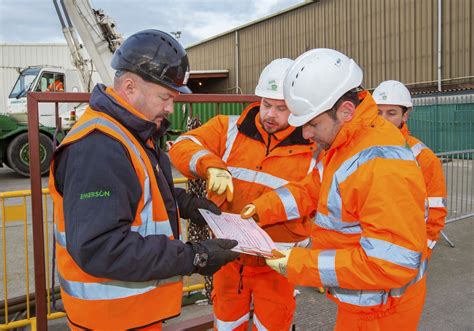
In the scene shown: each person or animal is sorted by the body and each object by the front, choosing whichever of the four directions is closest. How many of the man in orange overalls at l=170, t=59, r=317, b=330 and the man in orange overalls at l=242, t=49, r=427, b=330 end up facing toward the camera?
1

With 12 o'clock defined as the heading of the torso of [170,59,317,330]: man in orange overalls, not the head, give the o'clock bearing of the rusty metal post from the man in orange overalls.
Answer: The rusty metal post is roughly at 3 o'clock from the man in orange overalls.

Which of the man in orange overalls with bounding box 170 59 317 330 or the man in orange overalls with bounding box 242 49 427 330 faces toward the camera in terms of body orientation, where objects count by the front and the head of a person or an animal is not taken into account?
the man in orange overalls with bounding box 170 59 317 330

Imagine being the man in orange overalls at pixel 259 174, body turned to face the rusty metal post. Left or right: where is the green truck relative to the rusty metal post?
right

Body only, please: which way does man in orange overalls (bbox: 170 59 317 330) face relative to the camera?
toward the camera

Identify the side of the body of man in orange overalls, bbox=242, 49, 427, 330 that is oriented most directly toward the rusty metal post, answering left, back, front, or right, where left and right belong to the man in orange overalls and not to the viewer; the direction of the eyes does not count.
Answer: front

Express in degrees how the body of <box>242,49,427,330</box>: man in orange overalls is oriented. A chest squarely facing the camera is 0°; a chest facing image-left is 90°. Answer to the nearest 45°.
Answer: approximately 90°

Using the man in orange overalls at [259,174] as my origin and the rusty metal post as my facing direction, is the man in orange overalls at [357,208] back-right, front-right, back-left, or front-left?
back-left

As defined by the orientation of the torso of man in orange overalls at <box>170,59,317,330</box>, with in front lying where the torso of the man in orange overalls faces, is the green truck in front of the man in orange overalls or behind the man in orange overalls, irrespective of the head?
behind

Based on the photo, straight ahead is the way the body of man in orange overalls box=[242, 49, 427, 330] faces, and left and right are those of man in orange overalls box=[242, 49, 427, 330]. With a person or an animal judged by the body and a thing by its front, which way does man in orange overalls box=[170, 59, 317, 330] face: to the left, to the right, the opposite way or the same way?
to the left

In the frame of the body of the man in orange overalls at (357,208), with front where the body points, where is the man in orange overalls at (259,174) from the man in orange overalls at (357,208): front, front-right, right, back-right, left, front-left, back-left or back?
front-right

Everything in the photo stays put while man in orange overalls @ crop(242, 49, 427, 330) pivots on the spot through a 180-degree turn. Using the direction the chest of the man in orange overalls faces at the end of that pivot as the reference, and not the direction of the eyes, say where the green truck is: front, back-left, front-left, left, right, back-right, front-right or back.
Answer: back-left
